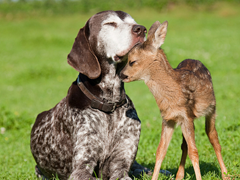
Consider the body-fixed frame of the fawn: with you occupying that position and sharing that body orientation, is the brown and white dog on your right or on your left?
on your right

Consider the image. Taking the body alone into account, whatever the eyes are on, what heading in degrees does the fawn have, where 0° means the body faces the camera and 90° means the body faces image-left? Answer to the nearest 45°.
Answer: approximately 45°

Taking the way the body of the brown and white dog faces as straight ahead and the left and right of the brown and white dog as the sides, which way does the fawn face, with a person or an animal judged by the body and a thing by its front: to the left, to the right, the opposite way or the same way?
to the right
